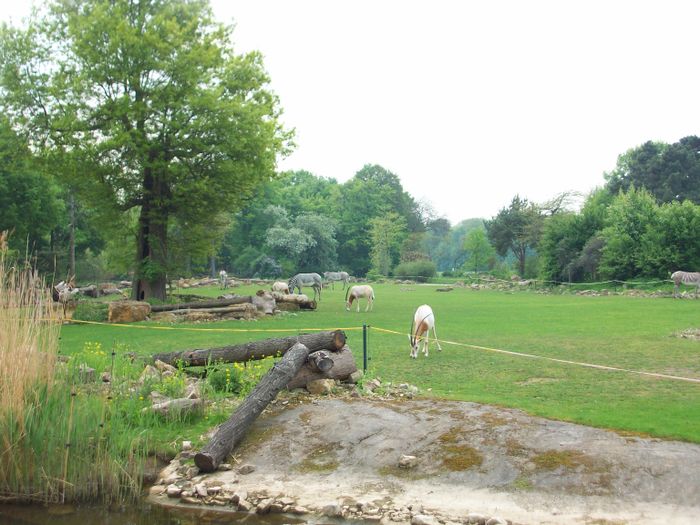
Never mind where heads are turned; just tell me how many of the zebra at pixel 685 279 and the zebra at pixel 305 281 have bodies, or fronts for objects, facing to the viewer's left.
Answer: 1

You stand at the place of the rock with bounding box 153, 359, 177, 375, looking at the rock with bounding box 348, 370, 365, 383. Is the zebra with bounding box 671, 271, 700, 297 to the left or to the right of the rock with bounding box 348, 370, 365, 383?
left
